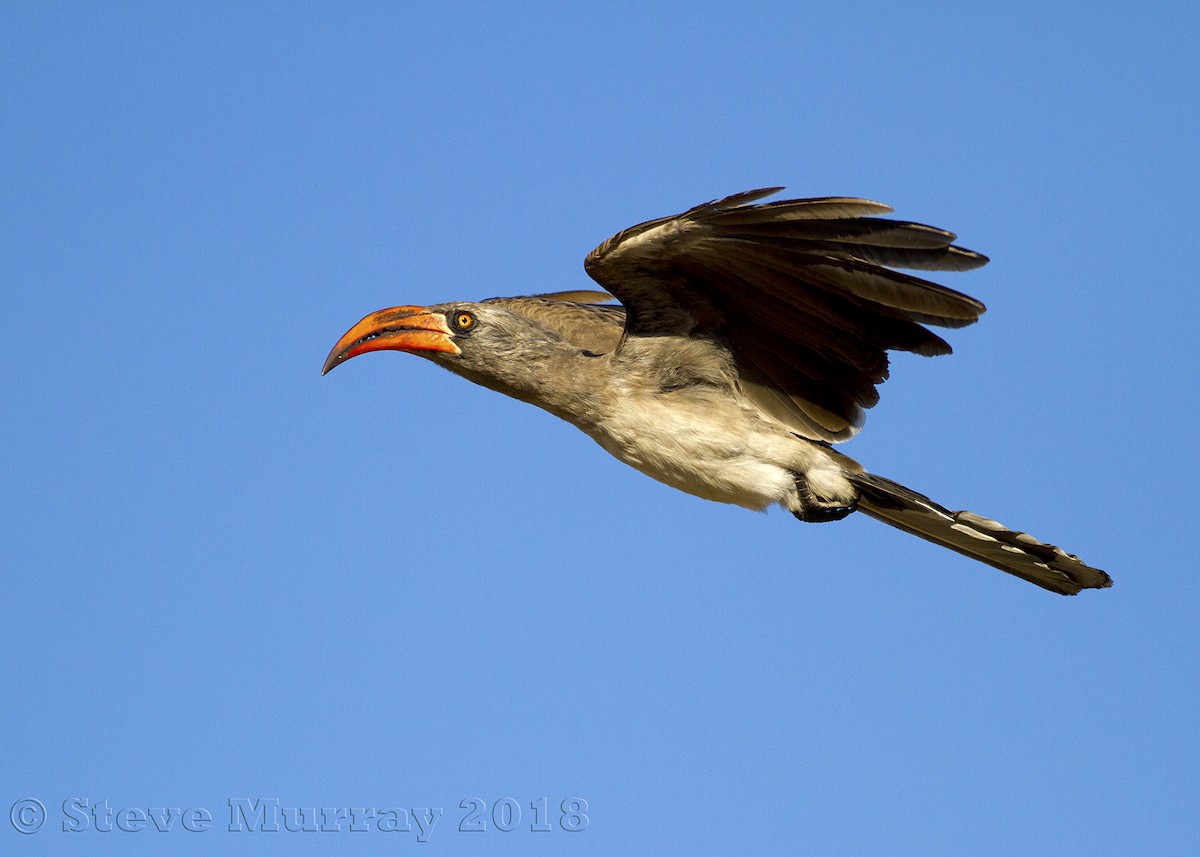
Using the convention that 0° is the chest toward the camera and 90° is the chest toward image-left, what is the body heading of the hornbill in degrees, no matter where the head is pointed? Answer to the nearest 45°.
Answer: approximately 90°
